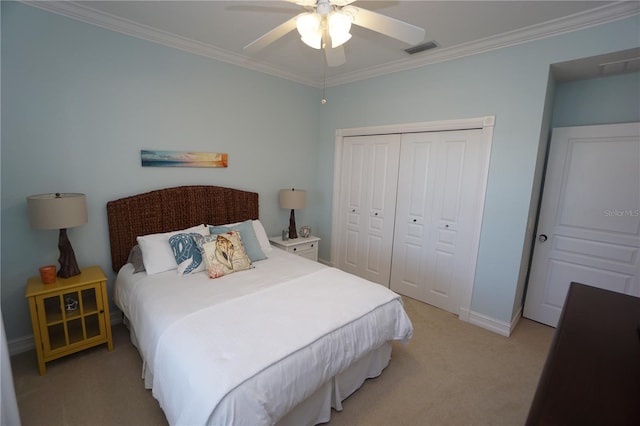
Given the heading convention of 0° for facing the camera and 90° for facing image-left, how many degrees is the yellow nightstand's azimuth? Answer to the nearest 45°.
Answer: approximately 0°

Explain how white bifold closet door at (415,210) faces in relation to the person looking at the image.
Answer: facing the viewer and to the left of the viewer

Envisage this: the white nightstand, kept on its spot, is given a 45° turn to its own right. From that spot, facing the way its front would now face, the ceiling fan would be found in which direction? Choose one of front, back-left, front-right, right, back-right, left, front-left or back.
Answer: front

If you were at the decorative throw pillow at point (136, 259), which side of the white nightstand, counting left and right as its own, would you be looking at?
right

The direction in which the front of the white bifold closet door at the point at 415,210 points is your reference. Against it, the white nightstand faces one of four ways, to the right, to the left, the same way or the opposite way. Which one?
to the left

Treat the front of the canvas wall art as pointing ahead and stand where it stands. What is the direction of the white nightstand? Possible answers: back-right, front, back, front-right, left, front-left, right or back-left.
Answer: left

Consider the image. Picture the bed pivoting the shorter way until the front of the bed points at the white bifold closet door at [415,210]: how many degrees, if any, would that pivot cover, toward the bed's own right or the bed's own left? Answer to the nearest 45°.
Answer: approximately 90° to the bed's own left

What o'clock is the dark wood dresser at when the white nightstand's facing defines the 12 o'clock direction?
The dark wood dresser is roughly at 1 o'clock from the white nightstand.

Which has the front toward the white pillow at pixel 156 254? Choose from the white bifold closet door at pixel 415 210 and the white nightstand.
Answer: the white bifold closet door

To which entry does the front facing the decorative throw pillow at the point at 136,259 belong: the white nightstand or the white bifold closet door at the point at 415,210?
the white bifold closet door

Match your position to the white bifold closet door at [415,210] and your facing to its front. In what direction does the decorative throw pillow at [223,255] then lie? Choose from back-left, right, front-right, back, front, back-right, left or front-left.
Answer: front

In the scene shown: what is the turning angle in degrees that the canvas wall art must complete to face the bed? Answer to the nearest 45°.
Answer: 0° — it already faces it

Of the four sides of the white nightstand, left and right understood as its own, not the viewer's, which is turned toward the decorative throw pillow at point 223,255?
right

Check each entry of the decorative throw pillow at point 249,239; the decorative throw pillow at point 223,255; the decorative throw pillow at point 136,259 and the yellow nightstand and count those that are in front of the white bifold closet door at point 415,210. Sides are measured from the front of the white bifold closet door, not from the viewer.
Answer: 4

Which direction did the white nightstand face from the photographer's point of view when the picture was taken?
facing the viewer and to the right of the viewer

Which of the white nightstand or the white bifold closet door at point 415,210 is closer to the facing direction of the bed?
the white bifold closet door

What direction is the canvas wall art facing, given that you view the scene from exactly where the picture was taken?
facing the viewer

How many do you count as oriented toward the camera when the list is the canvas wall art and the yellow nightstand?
2
